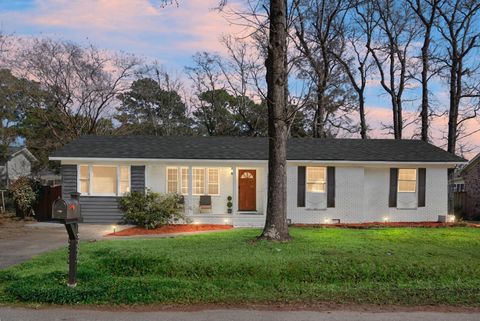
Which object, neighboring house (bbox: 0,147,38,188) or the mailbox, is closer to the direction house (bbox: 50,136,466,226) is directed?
the mailbox

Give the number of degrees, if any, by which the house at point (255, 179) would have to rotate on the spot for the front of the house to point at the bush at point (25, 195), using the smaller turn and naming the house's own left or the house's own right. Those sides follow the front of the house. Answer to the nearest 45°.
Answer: approximately 90° to the house's own right

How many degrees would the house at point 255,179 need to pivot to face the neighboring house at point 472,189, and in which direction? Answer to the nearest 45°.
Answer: approximately 135° to its left

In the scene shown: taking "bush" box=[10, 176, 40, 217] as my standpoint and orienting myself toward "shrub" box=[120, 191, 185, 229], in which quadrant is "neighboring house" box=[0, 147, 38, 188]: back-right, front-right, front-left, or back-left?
back-left

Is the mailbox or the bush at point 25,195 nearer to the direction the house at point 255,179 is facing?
the mailbox

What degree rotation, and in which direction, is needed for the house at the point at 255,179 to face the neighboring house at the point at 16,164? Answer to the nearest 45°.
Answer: approximately 135° to its right

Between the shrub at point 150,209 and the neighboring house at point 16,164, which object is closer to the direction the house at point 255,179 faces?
the shrub

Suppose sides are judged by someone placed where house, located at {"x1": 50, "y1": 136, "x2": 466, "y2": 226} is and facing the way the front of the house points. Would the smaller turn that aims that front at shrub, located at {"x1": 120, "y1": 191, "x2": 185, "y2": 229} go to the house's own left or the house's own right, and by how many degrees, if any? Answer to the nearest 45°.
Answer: approximately 45° to the house's own right

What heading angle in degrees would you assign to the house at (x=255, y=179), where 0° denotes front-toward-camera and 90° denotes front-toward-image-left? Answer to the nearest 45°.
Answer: approximately 0°

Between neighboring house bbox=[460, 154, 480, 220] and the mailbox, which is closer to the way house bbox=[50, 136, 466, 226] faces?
the mailbox
